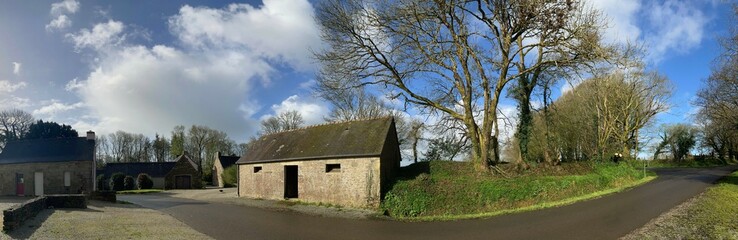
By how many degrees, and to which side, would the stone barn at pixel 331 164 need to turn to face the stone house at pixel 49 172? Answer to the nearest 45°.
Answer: approximately 90° to its right

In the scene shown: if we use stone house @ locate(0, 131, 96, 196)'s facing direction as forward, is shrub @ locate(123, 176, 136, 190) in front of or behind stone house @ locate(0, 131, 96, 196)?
behind

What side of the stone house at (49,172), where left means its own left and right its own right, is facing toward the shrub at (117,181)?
back

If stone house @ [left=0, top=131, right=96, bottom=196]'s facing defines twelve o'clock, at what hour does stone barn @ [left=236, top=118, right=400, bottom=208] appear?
The stone barn is roughly at 11 o'clock from the stone house.

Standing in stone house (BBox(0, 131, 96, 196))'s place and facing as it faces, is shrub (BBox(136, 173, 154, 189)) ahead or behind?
behind

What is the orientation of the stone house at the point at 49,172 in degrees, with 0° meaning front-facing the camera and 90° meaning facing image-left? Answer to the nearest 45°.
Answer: approximately 0°

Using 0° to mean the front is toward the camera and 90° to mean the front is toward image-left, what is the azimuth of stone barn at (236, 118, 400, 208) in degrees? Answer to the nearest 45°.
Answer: approximately 45°
